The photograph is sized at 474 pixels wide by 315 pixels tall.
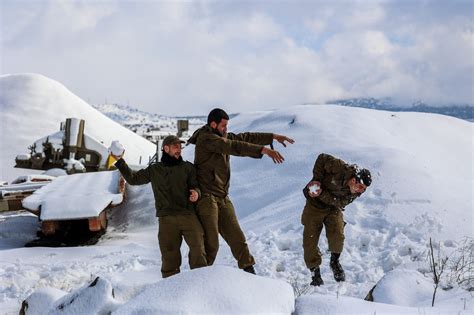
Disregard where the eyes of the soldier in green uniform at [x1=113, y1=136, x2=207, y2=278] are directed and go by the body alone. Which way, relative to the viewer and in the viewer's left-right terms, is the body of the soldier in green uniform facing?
facing the viewer and to the right of the viewer

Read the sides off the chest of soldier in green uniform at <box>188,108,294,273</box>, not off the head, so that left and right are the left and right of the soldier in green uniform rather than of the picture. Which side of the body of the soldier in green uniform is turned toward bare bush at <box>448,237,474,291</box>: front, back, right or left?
front

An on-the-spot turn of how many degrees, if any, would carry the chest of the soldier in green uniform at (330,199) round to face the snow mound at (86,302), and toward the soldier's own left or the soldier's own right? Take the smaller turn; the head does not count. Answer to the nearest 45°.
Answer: approximately 90° to the soldier's own right

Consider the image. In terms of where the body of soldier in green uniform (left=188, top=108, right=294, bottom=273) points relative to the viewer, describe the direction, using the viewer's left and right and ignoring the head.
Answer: facing to the right of the viewer

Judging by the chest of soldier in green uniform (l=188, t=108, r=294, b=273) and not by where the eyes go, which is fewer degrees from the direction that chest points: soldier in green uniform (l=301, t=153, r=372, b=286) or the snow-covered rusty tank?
the soldier in green uniform

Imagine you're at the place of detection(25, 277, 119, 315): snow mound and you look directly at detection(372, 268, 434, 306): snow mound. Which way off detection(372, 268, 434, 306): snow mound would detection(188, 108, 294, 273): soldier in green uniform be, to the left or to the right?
left

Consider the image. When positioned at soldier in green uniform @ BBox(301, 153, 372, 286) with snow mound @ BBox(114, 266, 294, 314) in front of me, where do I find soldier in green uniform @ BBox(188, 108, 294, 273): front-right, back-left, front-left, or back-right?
front-right

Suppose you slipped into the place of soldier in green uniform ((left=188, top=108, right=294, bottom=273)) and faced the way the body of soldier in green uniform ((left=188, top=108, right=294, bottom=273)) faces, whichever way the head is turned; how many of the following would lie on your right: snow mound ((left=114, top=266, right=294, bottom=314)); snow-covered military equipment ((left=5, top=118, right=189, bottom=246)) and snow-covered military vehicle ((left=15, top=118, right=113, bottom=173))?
1

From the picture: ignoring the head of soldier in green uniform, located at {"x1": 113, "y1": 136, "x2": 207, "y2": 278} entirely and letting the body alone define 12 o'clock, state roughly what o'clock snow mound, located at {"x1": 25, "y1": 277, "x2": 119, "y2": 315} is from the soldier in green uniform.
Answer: The snow mound is roughly at 2 o'clock from the soldier in green uniform.

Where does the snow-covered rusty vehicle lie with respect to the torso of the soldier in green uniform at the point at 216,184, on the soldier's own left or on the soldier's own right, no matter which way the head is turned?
on the soldier's own left

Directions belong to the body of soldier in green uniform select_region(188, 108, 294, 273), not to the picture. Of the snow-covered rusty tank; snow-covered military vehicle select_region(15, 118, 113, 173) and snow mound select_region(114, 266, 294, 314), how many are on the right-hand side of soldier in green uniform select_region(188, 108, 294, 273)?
1
